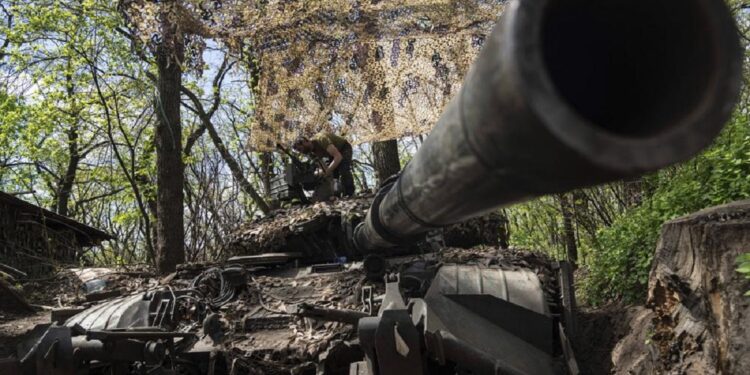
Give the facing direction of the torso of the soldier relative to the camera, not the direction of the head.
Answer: to the viewer's left

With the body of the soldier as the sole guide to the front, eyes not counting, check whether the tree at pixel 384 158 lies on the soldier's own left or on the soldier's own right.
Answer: on the soldier's own right

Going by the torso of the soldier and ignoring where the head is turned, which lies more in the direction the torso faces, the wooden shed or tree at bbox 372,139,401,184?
the wooden shed

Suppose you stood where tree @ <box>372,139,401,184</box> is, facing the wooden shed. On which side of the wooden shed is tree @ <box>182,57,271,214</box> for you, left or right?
right

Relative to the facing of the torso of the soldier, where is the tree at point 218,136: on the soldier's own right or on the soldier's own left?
on the soldier's own right
